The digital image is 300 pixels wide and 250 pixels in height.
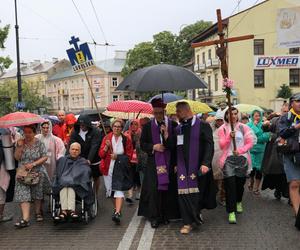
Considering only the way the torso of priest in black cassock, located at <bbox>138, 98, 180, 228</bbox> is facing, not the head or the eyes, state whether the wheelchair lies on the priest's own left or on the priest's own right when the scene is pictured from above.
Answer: on the priest's own right

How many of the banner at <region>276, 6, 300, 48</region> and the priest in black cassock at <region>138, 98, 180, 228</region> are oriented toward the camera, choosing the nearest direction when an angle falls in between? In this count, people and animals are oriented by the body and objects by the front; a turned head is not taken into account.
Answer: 2

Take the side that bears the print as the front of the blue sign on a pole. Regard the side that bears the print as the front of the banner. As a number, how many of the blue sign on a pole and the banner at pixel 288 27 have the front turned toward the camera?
2

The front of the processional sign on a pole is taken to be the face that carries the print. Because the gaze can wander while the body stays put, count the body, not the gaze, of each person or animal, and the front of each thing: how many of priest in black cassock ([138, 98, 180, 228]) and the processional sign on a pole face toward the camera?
2
